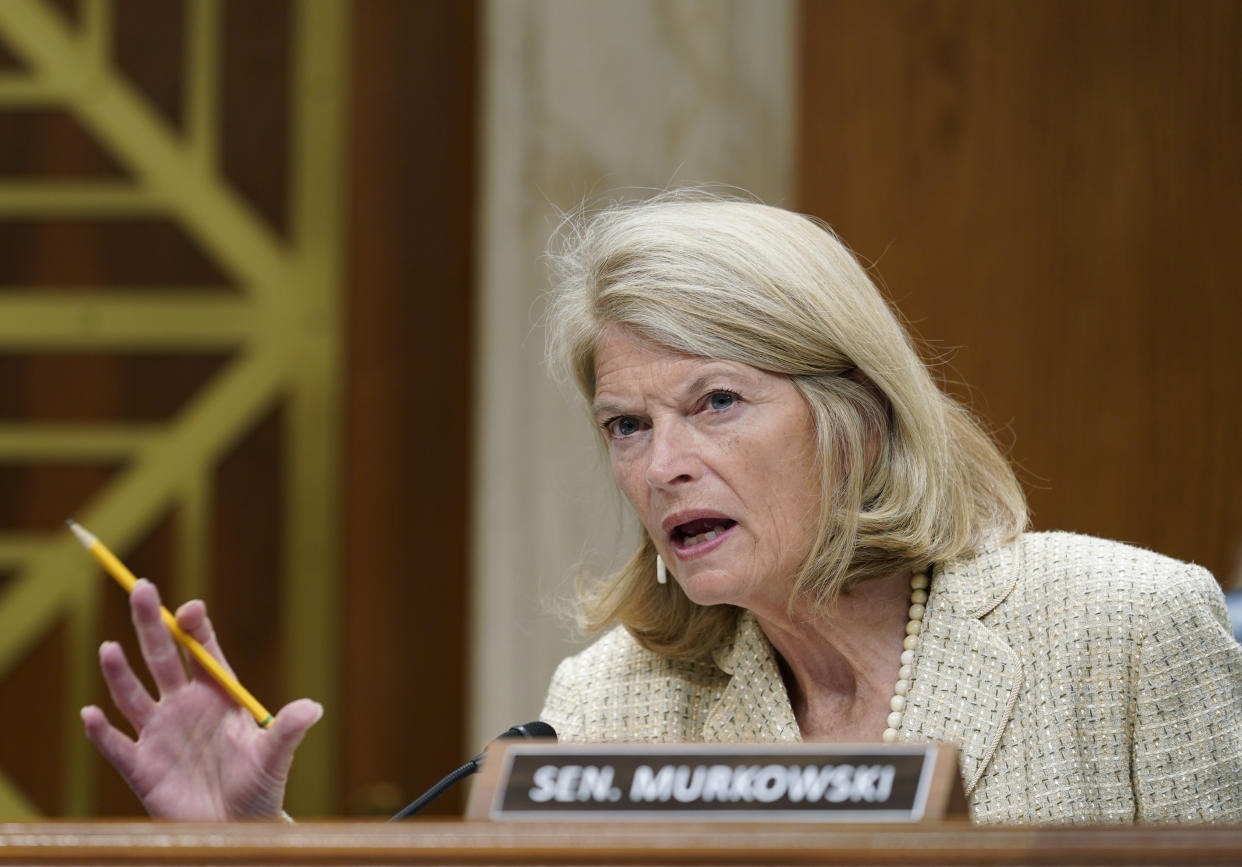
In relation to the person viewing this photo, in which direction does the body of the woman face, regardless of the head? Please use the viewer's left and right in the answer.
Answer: facing the viewer and to the left of the viewer

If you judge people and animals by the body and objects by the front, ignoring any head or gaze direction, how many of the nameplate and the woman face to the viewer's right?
0

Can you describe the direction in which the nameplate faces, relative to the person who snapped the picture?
facing the viewer

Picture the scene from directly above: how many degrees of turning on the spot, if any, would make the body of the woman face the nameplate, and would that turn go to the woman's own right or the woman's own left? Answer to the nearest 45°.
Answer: approximately 45° to the woman's own left

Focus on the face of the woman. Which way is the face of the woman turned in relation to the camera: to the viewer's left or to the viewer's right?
to the viewer's left

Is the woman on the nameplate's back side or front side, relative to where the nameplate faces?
on the back side
